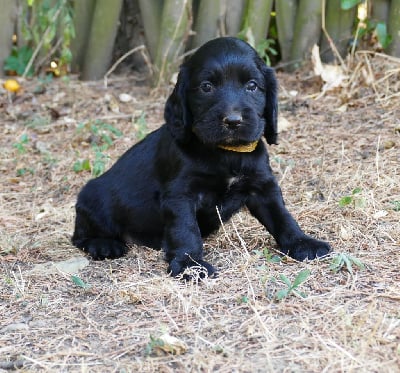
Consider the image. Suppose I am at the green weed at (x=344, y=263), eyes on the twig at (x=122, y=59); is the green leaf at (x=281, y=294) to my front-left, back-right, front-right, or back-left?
back-left

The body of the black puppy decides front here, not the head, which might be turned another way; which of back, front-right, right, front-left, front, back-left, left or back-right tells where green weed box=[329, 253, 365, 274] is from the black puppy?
front

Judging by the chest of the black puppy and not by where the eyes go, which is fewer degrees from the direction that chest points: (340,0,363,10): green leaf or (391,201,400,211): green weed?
the green weed

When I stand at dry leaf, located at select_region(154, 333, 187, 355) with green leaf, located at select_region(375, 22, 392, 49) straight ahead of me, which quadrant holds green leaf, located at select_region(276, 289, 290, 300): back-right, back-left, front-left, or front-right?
front-right

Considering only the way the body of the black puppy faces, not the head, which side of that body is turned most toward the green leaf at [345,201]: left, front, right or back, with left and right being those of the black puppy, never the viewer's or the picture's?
left

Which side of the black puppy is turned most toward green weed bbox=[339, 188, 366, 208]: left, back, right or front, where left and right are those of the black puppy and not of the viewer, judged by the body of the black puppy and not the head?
left

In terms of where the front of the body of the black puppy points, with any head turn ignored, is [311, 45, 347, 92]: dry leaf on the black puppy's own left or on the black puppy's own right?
on the black puppy's own left

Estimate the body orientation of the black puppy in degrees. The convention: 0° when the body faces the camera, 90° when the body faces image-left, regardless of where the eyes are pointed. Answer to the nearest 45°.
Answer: approximately 315°

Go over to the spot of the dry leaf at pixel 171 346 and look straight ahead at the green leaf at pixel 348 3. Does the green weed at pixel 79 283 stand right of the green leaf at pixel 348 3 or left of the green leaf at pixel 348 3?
left

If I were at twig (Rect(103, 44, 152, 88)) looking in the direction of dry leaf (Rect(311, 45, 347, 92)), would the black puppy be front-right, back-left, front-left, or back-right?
front-right

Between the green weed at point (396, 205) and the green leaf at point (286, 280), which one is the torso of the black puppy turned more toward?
the green leaf

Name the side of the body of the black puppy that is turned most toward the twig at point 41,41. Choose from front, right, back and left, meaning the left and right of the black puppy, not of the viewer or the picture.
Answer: back

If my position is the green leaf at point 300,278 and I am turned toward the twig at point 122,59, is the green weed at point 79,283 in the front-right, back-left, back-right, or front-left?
front-left

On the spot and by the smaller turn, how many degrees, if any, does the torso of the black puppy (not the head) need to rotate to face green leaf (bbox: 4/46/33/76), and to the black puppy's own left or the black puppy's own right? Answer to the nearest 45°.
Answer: approximately 180°

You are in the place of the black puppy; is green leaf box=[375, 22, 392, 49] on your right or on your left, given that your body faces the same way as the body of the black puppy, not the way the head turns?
on your left

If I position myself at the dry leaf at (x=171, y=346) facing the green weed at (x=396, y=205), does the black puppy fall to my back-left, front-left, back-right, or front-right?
front-left

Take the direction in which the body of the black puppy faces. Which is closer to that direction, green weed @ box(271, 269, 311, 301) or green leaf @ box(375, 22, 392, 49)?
the green weed

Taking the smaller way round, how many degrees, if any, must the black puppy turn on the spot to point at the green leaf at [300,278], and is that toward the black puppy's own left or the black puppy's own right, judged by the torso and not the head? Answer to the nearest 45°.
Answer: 0° — it already faces it
